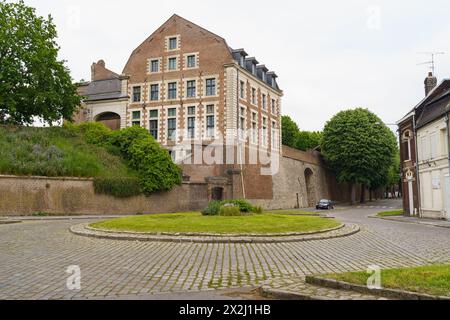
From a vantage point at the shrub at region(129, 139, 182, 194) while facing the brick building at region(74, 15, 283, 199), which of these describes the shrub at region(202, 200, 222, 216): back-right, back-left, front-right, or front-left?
back-right

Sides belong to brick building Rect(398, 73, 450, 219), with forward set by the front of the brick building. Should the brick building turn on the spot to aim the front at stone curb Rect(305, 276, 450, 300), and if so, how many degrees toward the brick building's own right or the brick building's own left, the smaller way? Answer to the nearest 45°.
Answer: approximately 45° to the brick building's own left

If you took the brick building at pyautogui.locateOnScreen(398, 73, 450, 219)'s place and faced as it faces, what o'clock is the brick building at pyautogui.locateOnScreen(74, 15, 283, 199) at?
the brick building at pyautogui.locateOnScreen(74, 15, 283, 199) is roughly at 2 o'clock from the brick building at pyautogui.locateOnScreen(398, 73, 450, 219).

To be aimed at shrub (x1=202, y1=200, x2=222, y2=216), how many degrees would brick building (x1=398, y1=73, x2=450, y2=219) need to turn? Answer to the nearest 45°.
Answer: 0° — it already faces it

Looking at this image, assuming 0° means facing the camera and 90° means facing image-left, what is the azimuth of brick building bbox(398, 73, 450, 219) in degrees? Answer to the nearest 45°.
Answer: approximately 45°

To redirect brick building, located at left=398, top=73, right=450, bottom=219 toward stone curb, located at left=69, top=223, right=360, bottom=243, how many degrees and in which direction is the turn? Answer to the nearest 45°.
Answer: approximately 45° to its left

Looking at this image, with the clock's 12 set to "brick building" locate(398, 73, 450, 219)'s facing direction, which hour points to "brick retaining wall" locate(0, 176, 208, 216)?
The brick retaining wall is roughly at 1 o'clock from the brick building.
